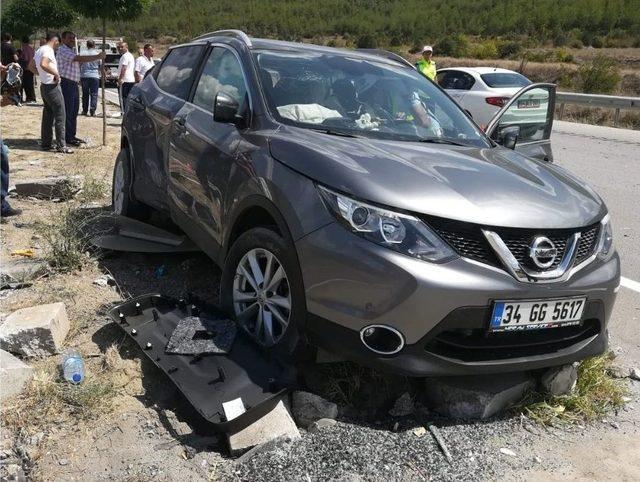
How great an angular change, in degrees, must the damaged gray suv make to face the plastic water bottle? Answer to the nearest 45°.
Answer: approximately 135° to its right

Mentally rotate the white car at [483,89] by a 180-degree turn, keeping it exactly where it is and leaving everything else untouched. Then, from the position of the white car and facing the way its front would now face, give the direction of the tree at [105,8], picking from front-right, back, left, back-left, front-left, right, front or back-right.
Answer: right

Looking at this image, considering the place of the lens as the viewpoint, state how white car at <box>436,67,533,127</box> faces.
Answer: facing away from the viewer and to the left of the viewer

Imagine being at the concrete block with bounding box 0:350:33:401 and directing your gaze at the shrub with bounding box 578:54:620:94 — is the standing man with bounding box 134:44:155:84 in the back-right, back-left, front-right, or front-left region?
front-left

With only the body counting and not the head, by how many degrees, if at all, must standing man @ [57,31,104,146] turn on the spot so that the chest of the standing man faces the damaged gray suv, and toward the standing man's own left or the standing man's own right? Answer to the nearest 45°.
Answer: approximately 90° to the standing man's own right

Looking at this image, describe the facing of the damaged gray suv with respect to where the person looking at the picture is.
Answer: facing the viewer and to the right of the viewer
